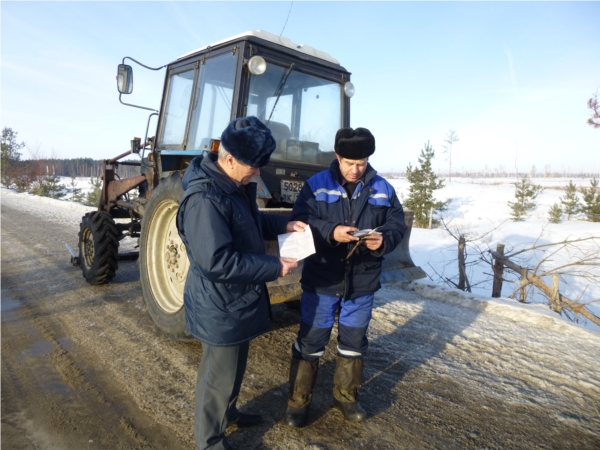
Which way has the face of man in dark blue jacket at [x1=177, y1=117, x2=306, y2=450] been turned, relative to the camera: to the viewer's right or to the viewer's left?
to the viewer's right

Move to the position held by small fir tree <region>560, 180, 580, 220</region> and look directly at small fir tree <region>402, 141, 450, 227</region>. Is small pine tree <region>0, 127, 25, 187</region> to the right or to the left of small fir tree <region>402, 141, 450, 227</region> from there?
right

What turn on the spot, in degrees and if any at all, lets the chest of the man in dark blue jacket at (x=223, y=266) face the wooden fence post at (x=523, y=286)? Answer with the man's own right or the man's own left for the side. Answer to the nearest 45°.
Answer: approximately 45° to the man's own left

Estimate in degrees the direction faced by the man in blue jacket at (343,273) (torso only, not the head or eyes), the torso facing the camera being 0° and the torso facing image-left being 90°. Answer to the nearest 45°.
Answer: approximately 0°

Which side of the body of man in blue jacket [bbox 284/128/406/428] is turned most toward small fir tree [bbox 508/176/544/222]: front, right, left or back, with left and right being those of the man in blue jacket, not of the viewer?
back

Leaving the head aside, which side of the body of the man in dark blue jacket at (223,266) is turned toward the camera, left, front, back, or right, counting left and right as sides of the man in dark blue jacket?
right
